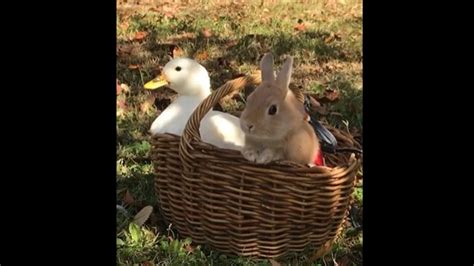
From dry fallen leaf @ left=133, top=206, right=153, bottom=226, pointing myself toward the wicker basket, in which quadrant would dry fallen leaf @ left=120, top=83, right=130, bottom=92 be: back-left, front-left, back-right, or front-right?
back-left

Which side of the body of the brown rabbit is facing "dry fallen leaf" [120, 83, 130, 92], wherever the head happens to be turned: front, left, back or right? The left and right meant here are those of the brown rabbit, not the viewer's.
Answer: right

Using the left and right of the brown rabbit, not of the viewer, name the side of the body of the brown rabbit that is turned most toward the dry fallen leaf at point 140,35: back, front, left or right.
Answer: right

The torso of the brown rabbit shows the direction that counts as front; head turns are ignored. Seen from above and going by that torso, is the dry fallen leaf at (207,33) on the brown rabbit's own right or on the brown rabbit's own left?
on the brown rabbit's own right

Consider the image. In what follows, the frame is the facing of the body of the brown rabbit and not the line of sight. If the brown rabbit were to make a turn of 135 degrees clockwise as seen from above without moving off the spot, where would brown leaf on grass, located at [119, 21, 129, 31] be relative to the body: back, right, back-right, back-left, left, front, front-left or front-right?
front-left

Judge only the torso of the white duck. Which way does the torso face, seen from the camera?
to the viewer's left

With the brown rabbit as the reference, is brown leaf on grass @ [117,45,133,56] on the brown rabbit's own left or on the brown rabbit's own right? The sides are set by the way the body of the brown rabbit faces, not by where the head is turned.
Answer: on the brown rabbit's own right

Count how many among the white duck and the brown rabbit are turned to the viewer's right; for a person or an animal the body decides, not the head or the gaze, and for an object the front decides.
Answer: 0

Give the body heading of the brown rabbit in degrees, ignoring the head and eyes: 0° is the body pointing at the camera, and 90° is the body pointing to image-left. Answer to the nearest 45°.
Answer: approximately 45°

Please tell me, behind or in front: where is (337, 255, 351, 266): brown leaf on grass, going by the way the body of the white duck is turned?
behind
